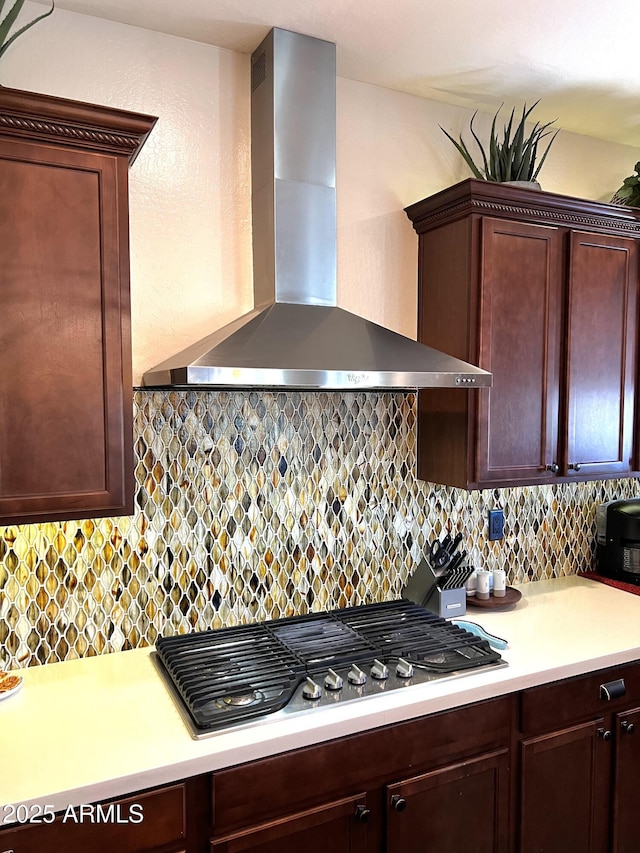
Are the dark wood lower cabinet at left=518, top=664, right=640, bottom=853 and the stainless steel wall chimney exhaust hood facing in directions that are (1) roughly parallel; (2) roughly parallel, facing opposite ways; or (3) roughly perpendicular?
roughly parallel

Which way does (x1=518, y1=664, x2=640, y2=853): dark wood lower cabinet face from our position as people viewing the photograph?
facing the viewer and to the right of the viewer

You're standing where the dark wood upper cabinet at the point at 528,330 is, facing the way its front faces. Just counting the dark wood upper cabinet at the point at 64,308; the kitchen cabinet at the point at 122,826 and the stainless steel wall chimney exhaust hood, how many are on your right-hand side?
3

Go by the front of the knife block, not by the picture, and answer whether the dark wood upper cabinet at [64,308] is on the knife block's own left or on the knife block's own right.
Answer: on the knife block's own right

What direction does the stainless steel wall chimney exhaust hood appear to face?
toward the camera

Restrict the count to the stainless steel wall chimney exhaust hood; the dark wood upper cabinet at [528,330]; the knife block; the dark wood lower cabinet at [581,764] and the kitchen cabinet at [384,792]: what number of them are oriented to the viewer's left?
0

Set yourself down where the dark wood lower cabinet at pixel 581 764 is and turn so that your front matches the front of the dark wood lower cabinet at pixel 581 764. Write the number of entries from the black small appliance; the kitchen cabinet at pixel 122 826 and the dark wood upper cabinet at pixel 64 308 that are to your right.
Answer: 2

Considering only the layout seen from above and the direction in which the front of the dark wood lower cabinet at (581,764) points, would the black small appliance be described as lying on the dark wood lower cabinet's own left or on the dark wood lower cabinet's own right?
on the dark wood lower cabinet's own left

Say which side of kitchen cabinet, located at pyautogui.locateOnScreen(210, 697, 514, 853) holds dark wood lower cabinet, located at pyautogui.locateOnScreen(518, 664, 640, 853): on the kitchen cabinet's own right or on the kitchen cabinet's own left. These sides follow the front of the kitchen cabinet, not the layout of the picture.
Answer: on the kitchen cabinet's own left

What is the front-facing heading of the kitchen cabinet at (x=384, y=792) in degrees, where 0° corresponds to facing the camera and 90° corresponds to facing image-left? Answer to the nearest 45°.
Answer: approximately 315°

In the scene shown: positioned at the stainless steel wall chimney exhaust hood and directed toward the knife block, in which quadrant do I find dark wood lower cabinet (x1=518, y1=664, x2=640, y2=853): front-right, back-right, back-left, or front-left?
front-right

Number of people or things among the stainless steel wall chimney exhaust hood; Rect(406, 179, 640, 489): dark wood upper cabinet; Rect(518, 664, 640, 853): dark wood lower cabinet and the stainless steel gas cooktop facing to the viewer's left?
0

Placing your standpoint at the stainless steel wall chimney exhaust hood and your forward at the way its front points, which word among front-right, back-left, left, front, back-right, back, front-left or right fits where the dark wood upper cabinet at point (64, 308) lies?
front-right

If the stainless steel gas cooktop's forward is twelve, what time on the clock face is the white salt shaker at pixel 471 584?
The white salt shaker is roughly at 9 o'clock from the stainless steel gas cooktop.

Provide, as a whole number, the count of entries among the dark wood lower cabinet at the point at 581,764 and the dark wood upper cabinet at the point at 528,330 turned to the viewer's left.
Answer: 0

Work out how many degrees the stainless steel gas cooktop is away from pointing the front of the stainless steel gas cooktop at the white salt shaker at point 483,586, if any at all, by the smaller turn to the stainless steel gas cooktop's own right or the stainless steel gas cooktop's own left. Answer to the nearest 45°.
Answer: approximately 90° to the stainless steel gas cooktop's own left
